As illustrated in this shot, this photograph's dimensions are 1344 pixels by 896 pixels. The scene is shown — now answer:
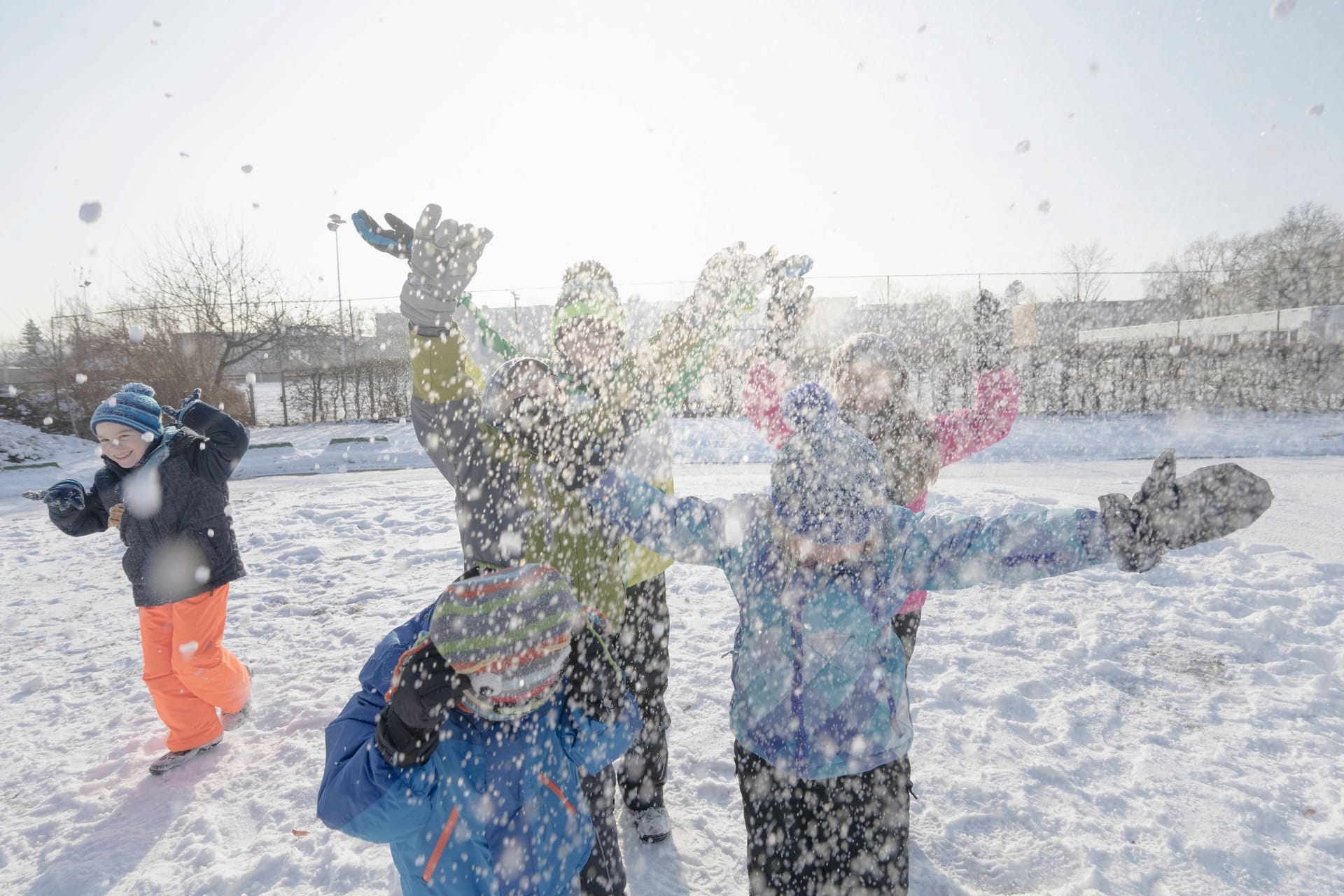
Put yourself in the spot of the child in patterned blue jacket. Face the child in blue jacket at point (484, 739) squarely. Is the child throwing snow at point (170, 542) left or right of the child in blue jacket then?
right

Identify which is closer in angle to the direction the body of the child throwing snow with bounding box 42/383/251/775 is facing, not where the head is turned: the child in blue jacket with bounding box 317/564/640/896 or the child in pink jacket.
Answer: the child in blue jacket

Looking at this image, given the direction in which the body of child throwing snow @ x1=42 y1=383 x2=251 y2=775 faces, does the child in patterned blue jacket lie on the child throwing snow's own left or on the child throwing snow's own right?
on the child throwing snow's own left

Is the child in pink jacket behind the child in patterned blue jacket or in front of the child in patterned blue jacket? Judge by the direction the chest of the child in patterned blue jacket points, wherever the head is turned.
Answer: behind

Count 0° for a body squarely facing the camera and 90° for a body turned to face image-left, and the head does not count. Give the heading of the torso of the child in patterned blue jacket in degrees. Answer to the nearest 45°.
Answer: approximately 0°

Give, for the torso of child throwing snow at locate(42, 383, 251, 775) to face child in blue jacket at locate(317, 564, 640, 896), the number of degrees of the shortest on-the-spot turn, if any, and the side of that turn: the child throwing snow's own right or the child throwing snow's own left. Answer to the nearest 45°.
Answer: approximately 45° to the child throwing snow's own left

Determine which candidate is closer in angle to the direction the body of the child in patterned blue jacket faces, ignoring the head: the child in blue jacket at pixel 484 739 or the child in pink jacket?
the child in blue jacket
